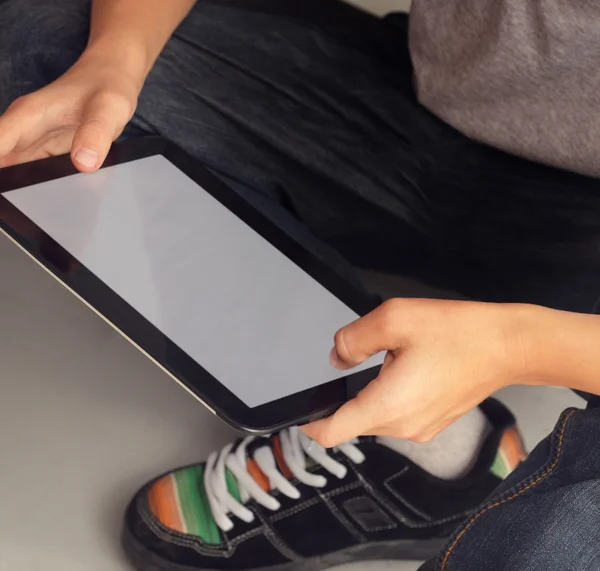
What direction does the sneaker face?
to the viewer's left

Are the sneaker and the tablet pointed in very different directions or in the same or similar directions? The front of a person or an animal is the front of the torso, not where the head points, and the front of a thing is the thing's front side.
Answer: very different directions

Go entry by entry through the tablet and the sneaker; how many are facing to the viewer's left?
1
